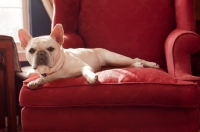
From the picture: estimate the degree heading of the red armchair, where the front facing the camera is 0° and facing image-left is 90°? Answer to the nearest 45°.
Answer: approximately 0°

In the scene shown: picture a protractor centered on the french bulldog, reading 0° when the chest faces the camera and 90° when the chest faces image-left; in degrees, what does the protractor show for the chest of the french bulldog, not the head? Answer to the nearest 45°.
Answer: approximately 45°
